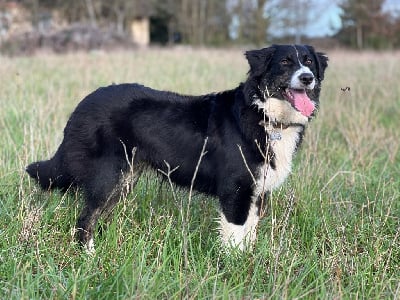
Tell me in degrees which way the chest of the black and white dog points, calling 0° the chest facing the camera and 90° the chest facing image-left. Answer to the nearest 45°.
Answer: approximately 270°

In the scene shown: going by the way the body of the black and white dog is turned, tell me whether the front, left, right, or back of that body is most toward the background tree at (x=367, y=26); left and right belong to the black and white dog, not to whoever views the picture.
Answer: left
